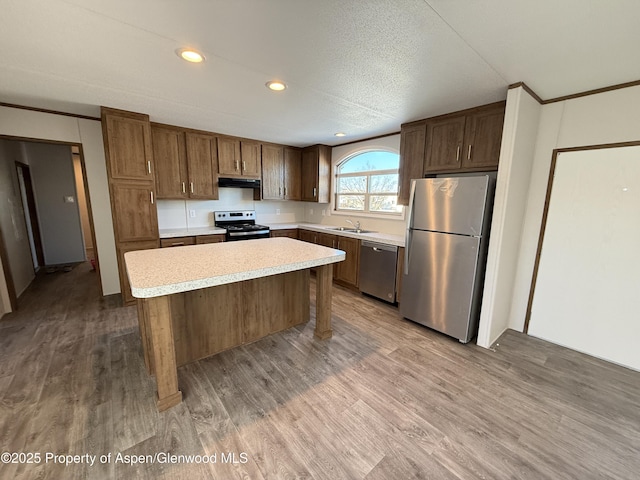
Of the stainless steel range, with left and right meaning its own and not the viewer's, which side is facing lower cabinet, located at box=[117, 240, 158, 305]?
right

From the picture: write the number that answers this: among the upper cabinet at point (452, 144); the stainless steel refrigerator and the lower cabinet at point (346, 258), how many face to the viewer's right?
0

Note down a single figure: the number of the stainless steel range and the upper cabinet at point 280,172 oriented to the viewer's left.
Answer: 0

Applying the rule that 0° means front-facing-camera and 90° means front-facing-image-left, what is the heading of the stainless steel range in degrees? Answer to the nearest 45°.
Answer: approximately 315°

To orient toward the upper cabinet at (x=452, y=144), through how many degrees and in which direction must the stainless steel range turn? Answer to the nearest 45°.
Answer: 0° — it already faces it

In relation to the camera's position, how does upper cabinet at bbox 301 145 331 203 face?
facing the viewer and to the left of the viewer

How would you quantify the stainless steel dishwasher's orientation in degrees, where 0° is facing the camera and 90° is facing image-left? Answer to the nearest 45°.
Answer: approximately 45°
